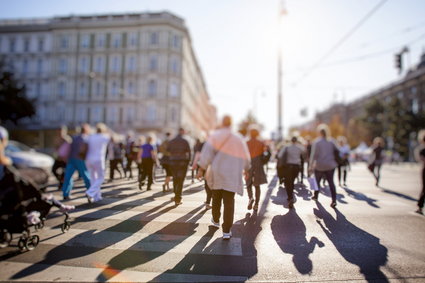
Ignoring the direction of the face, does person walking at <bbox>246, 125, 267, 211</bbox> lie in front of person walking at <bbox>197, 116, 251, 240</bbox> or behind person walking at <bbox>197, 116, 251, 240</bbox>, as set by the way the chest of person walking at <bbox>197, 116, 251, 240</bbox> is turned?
in front

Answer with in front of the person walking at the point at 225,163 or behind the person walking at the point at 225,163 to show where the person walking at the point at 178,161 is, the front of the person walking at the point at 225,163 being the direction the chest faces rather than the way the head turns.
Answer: in front

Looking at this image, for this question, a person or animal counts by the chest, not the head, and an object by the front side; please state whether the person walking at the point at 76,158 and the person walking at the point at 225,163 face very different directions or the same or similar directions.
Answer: same or similar directions

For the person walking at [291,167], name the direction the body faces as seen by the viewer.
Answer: away from the camera

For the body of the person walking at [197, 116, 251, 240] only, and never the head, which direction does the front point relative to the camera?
away from the camera

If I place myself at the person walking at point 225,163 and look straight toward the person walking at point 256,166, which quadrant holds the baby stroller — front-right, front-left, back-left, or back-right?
back-left

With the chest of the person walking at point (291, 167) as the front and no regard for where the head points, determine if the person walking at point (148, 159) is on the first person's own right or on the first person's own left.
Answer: on the first person's own left

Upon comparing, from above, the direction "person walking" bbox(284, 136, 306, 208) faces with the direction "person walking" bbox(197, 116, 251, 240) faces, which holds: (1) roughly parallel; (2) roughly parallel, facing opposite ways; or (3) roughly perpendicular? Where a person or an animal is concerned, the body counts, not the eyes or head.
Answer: roughly parallel
